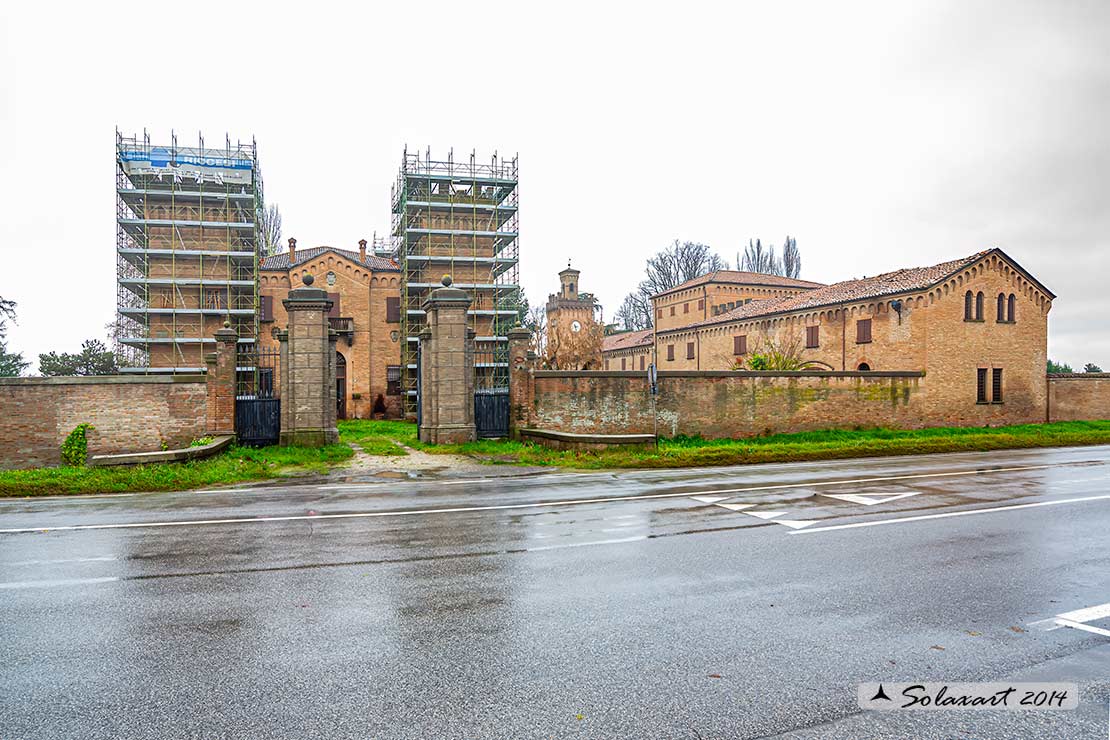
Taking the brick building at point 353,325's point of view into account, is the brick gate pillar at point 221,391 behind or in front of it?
in front

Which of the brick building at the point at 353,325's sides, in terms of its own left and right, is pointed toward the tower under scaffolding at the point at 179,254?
right

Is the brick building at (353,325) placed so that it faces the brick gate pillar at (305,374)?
yes

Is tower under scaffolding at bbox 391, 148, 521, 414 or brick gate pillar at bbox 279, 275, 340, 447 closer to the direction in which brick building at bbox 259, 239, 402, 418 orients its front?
the brick gate pillar

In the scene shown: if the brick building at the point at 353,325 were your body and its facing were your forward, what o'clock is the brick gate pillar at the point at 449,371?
The brick gate pillar is roughly at 12 o'clock from the brick building.

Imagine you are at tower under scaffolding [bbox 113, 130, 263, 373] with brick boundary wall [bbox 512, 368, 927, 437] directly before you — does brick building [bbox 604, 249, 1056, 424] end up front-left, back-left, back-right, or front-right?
front-left

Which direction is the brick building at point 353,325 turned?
toward the camera

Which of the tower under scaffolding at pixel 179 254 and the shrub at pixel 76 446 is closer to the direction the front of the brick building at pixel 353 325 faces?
the shrub

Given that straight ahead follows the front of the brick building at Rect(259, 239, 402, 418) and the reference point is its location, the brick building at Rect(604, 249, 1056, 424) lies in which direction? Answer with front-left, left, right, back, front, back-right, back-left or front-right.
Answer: front-left

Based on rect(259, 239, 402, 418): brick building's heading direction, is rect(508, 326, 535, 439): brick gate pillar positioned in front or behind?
in front
